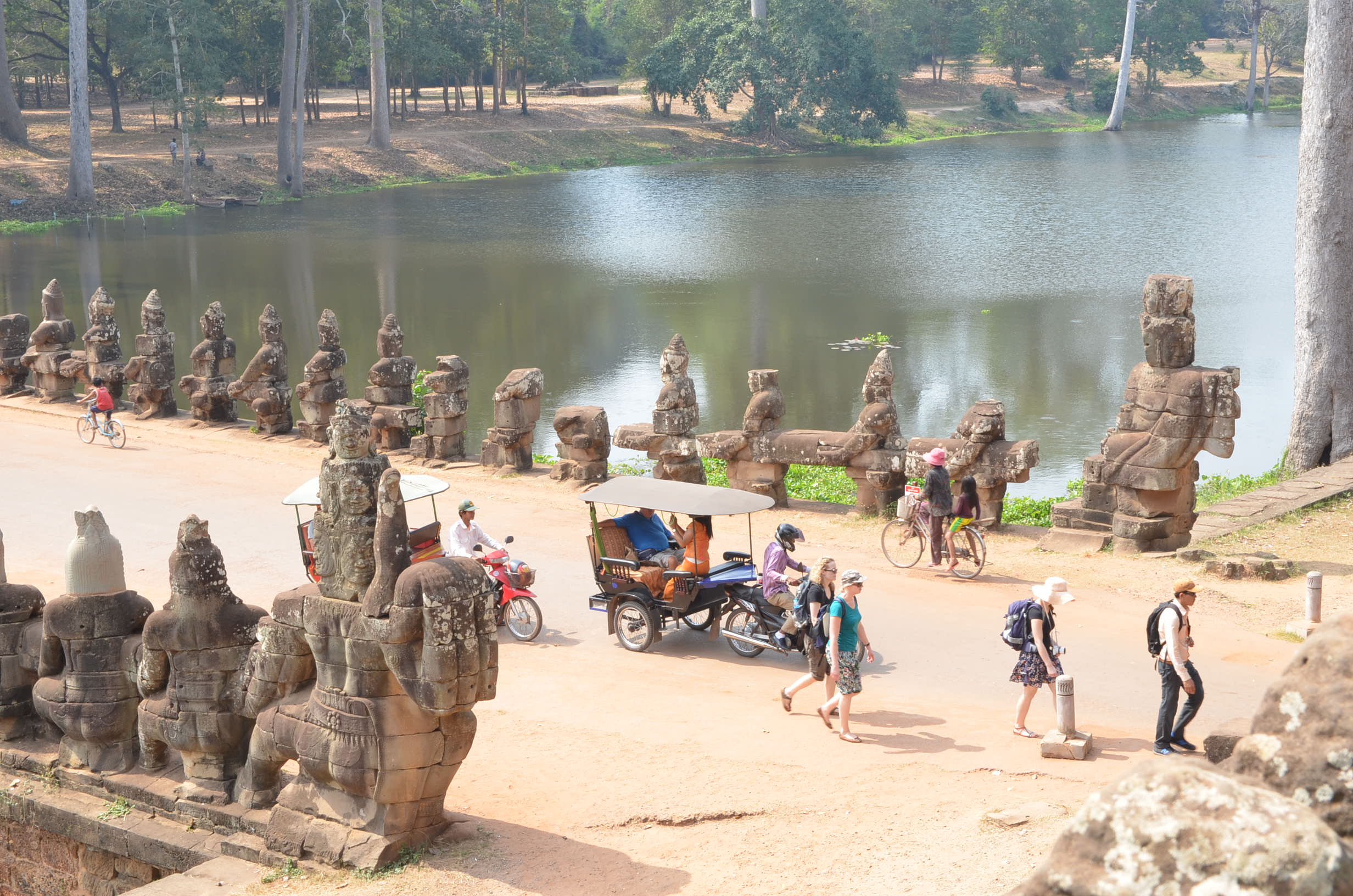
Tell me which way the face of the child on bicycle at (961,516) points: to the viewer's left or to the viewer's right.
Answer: to the viewer's left

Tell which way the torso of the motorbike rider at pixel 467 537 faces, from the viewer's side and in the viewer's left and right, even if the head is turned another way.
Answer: facing the viewer and to the right of the viewer

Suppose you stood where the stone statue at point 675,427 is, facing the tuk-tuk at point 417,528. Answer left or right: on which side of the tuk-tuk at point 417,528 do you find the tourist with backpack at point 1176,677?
left

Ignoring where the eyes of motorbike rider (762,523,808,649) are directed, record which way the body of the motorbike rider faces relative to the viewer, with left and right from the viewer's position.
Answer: facing to the right of the viewer

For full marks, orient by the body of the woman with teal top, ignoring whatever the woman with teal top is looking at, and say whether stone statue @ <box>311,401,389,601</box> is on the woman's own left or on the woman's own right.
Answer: on the woman's own right

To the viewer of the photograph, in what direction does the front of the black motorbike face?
facing to the right of the viewer

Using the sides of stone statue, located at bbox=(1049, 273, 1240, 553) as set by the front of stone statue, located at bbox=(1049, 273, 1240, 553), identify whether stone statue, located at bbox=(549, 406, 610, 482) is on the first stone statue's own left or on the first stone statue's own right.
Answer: on the first stone statue's own right

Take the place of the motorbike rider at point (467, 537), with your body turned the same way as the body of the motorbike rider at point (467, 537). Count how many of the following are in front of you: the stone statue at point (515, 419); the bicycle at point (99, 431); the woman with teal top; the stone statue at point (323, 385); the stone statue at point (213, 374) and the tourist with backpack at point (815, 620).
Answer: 2

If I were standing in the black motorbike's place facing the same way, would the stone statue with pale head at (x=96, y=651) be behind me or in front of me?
behind

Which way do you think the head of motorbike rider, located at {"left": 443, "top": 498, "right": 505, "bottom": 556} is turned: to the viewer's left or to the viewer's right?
to the viewer's right
